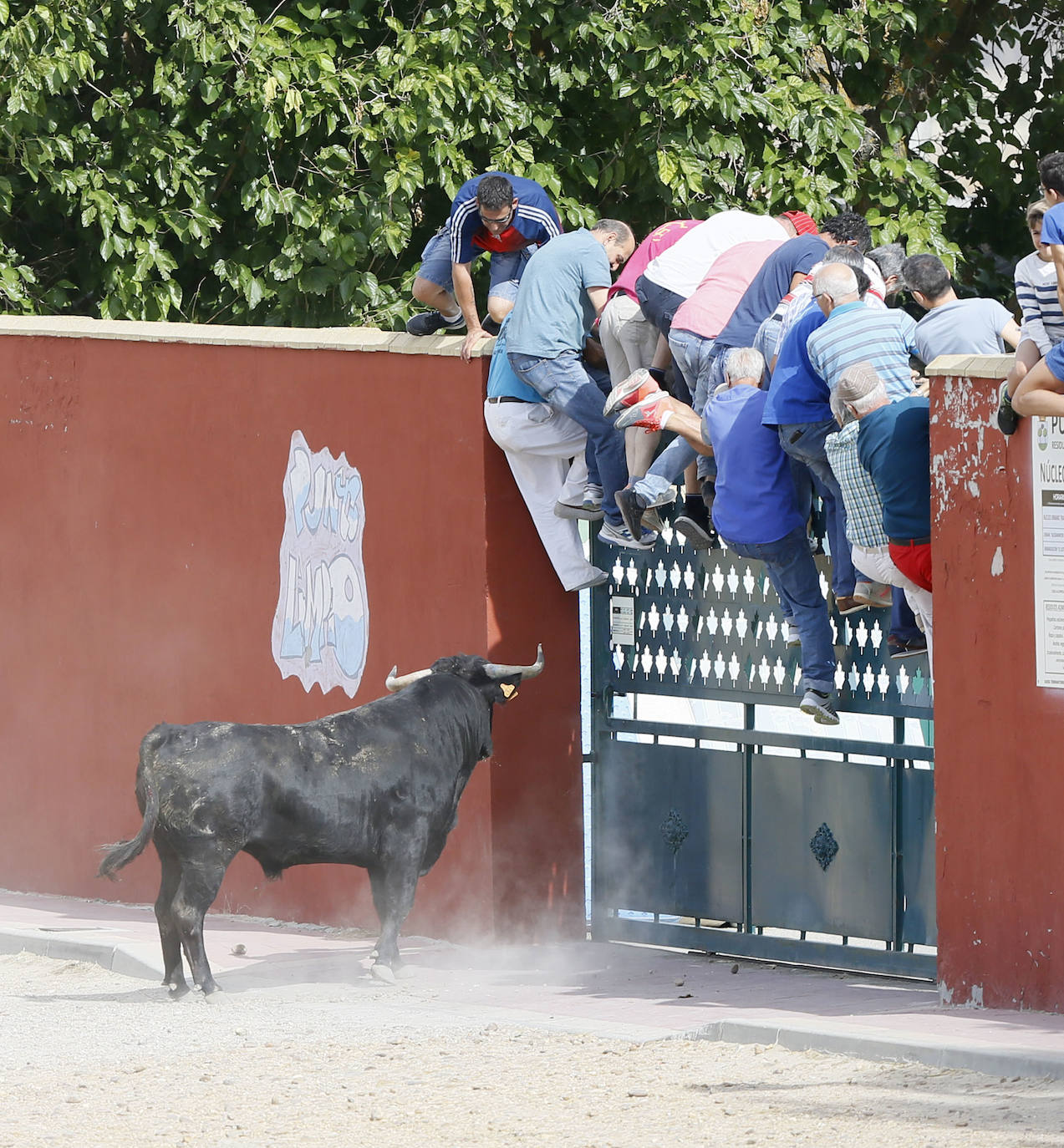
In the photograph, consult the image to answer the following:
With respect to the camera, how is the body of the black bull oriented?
to the viewer's right

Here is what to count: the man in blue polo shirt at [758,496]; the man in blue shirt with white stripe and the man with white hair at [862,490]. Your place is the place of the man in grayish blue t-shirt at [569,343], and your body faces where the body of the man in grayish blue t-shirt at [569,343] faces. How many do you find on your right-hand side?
2

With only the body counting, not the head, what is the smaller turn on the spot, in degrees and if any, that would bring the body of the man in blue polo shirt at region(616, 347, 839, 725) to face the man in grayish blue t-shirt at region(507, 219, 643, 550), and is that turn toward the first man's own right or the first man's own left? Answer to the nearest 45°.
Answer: approximately 45° to the first man's own left

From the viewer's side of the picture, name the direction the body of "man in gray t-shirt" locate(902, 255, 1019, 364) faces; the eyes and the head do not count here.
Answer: away from the camera

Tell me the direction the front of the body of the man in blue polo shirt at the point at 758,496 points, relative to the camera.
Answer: away from the camera

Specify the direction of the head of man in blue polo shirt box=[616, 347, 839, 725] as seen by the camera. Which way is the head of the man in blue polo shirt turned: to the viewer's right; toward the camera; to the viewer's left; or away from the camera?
away from the camera

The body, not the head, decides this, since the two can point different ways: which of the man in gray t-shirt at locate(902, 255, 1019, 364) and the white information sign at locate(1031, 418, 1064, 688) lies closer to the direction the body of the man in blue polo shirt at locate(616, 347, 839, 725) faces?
the man in gray t-shirt
